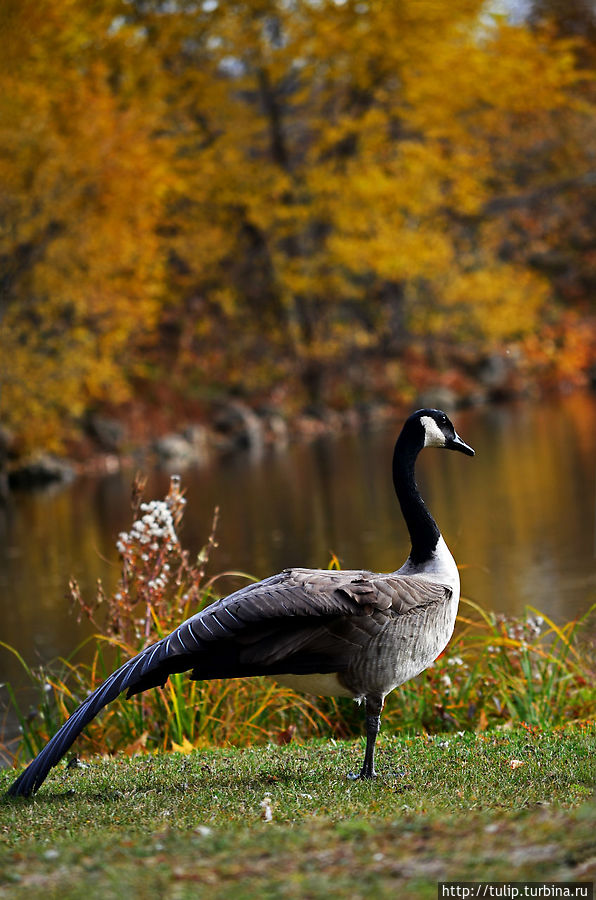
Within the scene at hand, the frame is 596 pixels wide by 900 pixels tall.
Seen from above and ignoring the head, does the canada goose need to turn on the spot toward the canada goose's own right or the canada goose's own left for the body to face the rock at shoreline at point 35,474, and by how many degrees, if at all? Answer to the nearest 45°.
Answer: approximately 90° to the canada goose's own left

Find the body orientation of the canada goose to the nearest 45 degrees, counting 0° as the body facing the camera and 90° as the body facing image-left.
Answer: approximately 270°

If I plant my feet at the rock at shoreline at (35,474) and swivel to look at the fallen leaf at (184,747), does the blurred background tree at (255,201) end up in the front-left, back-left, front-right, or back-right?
back-left

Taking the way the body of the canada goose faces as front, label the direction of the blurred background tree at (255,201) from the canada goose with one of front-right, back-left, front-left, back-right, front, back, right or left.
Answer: left
